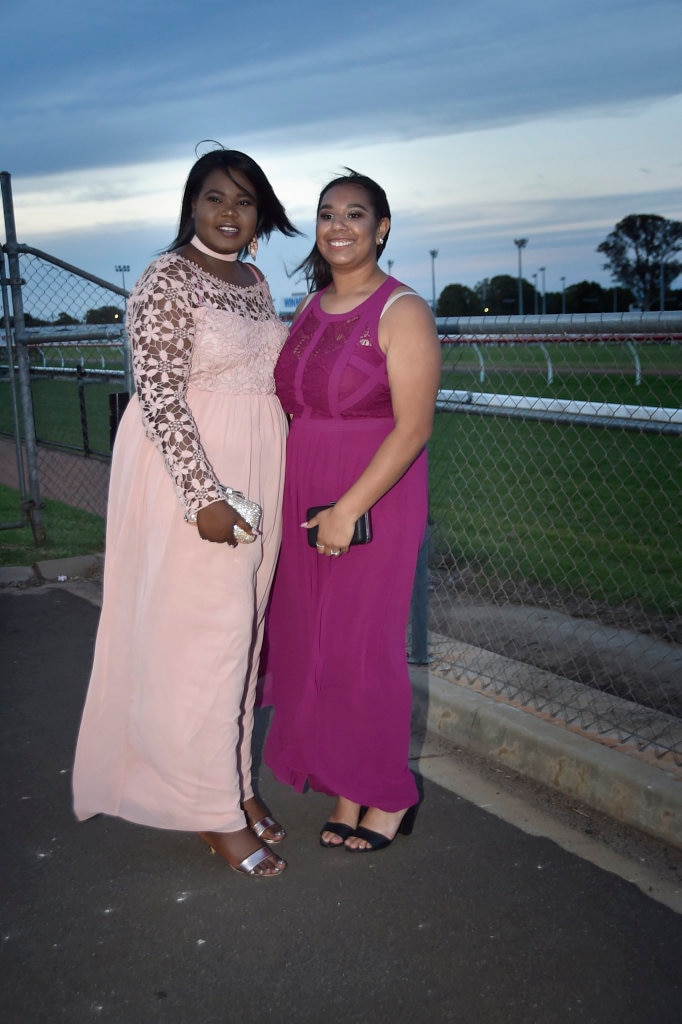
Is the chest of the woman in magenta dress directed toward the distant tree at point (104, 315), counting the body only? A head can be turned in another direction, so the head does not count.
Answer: no

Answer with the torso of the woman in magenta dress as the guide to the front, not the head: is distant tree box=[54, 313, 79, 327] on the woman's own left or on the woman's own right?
on the woman's own right

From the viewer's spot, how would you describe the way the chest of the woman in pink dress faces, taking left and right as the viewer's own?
facing the viewer and to the right of the viewer

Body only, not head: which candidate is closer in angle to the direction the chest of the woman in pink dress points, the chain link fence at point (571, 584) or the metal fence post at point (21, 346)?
the chain link fence

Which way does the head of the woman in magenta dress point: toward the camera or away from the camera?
toward the camera

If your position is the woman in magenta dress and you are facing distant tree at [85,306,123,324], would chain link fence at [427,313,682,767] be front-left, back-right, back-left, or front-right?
front-right

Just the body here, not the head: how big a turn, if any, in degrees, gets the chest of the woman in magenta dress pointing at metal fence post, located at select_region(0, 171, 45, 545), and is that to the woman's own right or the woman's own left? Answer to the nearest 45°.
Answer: approximately 90° to the woman's own right

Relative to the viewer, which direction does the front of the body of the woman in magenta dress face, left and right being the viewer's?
facing the viewer and to the left of the viewer

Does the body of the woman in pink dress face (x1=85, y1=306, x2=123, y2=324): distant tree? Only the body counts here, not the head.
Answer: no

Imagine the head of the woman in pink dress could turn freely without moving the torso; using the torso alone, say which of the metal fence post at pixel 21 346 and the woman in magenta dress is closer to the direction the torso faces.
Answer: the woman in magenta dress

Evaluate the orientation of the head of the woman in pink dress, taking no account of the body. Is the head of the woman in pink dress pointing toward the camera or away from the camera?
toward the camera

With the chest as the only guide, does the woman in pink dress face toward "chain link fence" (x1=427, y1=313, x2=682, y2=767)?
no

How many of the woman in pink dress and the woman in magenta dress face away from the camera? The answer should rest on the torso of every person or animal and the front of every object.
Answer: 0
